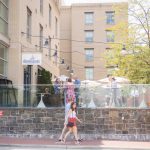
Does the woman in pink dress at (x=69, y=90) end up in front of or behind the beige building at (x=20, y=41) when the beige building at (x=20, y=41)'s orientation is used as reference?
in front

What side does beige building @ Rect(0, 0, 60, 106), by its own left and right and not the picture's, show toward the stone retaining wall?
front

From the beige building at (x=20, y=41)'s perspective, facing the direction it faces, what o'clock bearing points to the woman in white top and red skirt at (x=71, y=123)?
The woman in white top and red skirt is roughly at 1 o'clock from the beige building.

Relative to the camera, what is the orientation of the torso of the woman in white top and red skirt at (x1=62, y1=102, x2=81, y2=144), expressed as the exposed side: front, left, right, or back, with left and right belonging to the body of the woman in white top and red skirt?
right

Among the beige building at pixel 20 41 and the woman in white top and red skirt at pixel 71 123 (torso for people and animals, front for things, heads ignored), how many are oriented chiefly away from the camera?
0

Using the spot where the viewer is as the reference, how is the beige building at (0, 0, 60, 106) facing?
facing the viewer and to the right of the viewer

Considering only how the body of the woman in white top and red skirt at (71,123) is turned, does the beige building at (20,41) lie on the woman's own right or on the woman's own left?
on the woman's own left

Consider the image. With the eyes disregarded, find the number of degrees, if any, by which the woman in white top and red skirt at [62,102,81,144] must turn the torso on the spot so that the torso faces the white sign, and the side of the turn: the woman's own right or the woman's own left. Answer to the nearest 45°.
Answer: approximately 90° to the woman's own left
